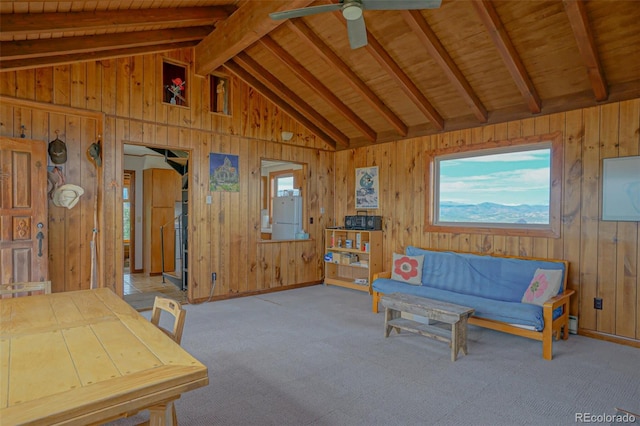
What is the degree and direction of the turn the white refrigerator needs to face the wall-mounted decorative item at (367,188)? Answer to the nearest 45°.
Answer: approximately 45° to its left

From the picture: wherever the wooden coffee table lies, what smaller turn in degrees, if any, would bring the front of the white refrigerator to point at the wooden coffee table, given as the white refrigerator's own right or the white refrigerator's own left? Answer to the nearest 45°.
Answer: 0° — it already faces it

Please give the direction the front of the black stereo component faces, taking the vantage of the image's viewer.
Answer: facing the viewer and to the left of the viewer

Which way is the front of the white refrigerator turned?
toward the camera

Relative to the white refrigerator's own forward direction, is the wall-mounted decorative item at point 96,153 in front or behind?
in front

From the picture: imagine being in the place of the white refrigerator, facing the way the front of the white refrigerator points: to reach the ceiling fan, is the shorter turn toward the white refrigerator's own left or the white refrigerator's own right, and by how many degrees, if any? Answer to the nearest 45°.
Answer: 0° — it already faces it

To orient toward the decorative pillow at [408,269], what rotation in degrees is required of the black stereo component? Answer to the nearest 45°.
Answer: approximately 90° to its left

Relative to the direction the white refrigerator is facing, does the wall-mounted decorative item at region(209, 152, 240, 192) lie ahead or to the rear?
ahead

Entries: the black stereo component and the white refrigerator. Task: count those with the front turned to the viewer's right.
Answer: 0

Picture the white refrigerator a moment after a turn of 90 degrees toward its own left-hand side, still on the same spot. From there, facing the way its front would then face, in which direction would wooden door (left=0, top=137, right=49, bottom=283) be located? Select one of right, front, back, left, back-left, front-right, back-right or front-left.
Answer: back-right

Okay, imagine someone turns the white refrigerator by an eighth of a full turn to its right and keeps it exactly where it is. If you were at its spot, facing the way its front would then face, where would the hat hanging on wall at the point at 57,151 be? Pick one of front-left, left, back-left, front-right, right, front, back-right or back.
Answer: front
